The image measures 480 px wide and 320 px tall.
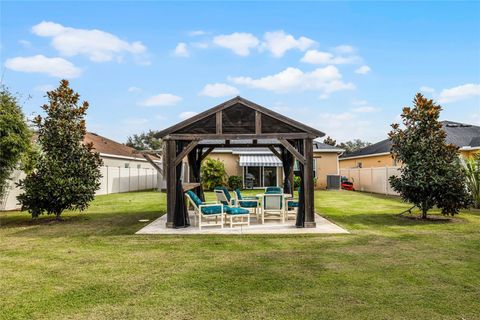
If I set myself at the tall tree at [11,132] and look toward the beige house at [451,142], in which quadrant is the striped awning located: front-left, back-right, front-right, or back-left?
front-left

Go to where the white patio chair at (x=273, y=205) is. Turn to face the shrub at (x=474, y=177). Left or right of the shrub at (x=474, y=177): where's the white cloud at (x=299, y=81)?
left

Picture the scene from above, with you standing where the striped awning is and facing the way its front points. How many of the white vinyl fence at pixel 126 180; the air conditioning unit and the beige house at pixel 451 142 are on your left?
2

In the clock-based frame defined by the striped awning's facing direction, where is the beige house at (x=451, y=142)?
The beige house is roughly at 9 o'clock from the striped awning.

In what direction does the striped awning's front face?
toward the camera

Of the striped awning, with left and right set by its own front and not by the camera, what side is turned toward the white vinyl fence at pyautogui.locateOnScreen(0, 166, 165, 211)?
right

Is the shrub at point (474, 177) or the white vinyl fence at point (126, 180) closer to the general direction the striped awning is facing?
the shrub

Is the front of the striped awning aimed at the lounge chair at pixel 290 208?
yes

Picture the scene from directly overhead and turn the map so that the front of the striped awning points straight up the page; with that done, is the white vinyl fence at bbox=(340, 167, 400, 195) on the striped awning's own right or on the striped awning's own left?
on the striped awning's own left

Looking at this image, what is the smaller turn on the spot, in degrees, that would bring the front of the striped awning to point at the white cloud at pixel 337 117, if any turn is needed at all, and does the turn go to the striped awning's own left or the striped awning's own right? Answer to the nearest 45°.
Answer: approximately 135° to the striped awning's own left

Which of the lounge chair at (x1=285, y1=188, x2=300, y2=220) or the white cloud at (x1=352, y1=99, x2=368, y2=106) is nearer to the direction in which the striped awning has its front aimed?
the lounge chair

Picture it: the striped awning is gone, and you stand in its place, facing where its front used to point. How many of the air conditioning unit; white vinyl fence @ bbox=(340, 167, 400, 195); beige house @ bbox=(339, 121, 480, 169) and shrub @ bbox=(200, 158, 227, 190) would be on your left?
3

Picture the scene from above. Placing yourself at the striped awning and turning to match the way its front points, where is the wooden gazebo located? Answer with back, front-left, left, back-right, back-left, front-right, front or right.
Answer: front
